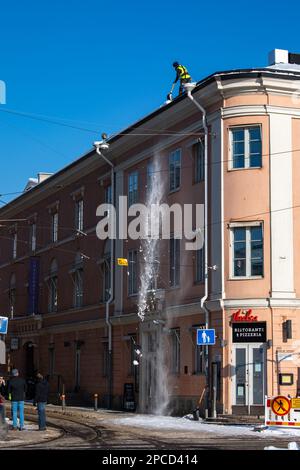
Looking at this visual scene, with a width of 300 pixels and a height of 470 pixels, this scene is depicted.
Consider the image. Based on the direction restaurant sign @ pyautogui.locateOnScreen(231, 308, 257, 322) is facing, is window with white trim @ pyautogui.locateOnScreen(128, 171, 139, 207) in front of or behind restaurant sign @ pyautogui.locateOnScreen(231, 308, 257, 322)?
behind

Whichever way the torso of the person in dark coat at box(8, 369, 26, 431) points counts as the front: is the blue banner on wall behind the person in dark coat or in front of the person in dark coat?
in front

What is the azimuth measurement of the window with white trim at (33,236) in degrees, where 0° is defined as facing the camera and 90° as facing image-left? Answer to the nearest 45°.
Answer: approximately 45°

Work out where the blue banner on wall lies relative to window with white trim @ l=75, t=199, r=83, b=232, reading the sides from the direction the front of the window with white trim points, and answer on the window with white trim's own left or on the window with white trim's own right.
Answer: on the window with white trim's own right

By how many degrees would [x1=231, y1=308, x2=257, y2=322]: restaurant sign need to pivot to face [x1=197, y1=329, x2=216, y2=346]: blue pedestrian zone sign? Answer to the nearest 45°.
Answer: approximately 45° to its right

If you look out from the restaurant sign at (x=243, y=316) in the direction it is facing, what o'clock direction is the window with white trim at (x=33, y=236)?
The window with white trim is roughly at 5 o'clock from the restaurant sign.

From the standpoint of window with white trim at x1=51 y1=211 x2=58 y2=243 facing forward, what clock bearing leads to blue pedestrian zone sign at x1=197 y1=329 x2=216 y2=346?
The blue pedestrian zone sign is roughly at 10 o'clock from the window with white trim.

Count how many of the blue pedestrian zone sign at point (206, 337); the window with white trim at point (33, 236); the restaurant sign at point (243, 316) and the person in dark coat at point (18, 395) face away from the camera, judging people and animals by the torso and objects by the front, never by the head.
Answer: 1

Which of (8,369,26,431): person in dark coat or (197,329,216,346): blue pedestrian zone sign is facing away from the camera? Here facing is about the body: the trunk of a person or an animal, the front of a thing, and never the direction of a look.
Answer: the person in dark coat

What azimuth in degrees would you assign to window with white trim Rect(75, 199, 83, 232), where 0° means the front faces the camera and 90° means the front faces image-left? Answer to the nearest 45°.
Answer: approximately 45°

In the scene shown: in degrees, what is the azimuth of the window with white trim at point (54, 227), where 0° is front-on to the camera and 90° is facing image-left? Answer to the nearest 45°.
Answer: approximately 45°

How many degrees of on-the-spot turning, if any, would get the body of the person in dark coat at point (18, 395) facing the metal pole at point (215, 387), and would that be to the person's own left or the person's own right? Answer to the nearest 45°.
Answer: approximately 45° to the person's own right

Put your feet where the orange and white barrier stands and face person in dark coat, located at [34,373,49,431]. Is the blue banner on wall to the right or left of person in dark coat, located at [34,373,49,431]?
right

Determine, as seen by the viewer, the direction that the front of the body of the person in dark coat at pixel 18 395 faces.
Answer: away from the camera

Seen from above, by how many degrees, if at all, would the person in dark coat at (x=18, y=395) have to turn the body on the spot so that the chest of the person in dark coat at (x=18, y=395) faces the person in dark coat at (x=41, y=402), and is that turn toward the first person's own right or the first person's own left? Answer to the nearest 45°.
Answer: approximately 90° to the first person's own right

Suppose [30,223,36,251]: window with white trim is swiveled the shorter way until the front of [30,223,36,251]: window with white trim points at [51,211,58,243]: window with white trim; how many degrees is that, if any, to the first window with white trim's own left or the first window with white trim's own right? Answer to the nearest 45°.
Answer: approximately 45° to the first window with white trim's own left

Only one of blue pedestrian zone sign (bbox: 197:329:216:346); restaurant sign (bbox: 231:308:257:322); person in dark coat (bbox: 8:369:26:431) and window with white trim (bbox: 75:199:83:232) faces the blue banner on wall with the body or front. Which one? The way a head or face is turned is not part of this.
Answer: the person in dark coat
